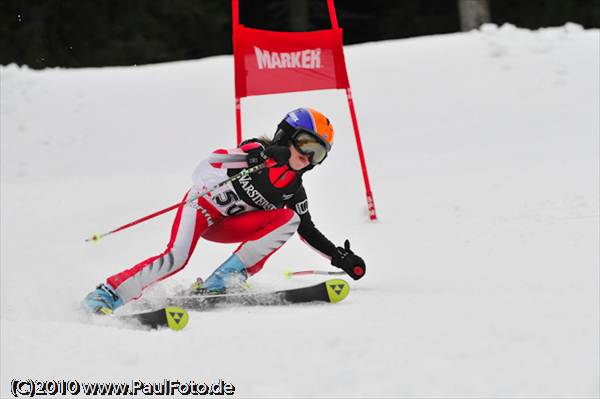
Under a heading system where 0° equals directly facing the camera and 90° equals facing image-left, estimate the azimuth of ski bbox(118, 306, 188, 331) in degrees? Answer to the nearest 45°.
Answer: approximately 315°

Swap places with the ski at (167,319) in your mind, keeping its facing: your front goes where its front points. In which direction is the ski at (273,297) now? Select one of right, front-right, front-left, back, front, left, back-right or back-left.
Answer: left
